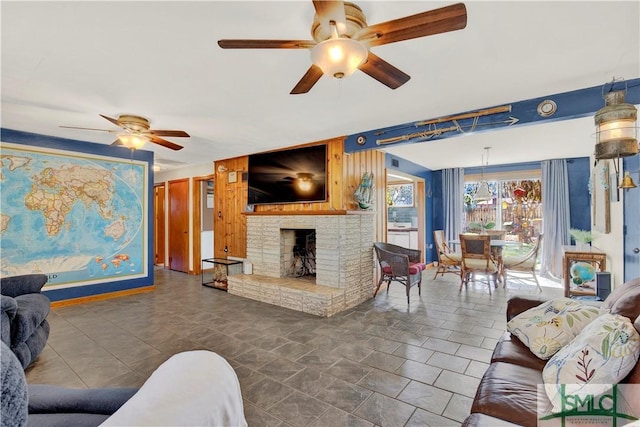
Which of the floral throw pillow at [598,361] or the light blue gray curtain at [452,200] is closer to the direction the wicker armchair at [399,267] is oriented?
the floral throw pillow

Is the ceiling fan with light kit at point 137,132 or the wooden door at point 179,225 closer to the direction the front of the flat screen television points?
the ceiling fan with light kit

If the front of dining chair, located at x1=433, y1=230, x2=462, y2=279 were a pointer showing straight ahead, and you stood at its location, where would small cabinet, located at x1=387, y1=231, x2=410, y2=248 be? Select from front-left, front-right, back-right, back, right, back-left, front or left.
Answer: back-left

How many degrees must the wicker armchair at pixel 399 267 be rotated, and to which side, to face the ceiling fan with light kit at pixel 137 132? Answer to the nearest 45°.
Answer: approximately 90° to its right

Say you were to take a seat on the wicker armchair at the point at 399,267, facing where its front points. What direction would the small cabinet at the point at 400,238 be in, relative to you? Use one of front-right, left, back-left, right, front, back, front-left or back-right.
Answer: back-left

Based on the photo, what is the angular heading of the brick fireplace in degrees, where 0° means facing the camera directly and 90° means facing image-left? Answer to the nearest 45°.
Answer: approximately 45°

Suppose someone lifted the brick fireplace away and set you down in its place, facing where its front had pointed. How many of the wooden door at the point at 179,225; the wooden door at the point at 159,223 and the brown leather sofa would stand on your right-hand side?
2

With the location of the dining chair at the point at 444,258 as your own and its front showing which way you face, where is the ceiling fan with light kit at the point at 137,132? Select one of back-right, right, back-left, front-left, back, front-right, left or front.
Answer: back-right

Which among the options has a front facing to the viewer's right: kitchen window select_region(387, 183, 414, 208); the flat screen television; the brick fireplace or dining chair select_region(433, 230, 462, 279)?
the dining chair

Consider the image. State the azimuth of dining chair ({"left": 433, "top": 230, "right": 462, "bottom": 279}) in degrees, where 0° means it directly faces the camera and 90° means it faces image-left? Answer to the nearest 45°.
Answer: approximately 270°

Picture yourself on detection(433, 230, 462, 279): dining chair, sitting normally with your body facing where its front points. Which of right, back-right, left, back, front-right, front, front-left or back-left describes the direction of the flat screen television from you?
back-right

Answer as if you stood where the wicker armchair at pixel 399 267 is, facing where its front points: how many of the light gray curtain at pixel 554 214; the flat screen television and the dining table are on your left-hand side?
2

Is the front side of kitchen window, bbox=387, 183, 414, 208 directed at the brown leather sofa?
yes

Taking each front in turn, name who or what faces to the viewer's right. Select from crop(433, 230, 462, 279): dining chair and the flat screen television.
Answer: the dining chair
